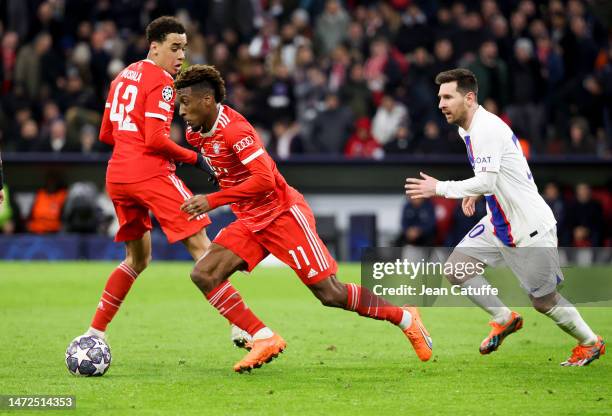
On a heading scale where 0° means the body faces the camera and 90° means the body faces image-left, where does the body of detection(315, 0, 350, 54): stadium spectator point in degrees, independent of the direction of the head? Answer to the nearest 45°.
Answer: approximately 0°

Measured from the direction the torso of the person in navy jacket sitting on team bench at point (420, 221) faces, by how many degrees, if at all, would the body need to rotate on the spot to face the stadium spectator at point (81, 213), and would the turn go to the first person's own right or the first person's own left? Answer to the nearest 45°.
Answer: approximately 90° to the first person's own right

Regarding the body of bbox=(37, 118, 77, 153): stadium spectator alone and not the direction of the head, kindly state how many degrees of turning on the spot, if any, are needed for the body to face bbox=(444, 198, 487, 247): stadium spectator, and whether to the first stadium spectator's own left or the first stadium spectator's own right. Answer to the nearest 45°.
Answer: approximately 45° to the first stadium spectator's own left

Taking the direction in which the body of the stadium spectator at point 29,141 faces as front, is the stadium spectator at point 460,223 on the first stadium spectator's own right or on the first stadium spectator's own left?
on the first stadium spectator's own left

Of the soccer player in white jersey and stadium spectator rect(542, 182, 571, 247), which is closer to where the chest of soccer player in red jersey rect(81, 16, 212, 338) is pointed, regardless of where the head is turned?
the stadium spectator

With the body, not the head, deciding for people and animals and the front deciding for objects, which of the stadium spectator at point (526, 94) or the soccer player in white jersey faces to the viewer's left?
the soccer player in white jersey

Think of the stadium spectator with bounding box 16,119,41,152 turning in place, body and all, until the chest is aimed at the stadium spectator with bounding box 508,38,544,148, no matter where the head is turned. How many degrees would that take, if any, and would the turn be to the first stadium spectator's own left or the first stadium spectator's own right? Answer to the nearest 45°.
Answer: approximately 90° to the first stadium spectator's own left

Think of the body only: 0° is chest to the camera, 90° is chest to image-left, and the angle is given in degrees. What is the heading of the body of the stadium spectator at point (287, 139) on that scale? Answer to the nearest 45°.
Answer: approximately 0°

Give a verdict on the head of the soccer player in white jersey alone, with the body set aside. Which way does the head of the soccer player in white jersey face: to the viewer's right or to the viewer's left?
to the viewer's left

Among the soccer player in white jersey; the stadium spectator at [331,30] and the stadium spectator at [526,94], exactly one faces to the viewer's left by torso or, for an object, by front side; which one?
the soccer player in white jersey

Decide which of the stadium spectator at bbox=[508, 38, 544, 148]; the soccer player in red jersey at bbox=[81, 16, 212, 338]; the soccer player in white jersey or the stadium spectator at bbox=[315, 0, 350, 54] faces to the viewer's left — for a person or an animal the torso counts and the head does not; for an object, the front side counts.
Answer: the soccer player in white jersey

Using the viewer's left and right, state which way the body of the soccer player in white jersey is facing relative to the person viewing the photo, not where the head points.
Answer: facing to the left of the viewer

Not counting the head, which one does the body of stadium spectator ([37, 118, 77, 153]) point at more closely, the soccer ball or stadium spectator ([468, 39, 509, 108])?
the soccer ball
